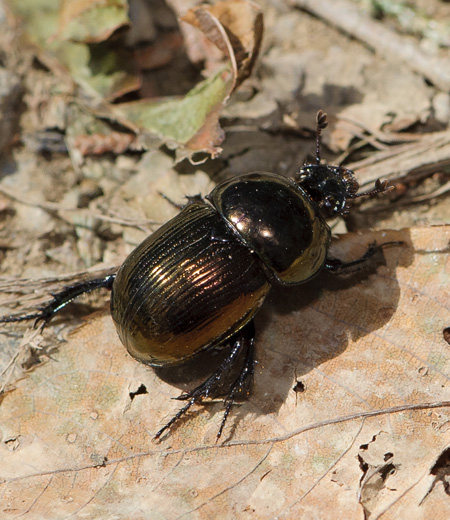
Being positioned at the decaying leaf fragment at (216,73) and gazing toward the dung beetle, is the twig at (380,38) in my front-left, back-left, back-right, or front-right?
back-left

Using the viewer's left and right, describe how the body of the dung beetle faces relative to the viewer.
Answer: facing away from the viewer and to the right of the viewer

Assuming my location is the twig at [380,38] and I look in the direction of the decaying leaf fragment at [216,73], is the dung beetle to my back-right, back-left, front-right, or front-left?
front-left

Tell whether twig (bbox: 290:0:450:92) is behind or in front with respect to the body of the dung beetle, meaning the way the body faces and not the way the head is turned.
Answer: in front

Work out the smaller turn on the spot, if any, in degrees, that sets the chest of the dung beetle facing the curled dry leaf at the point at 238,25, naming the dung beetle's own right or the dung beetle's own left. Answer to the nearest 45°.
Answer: approximately 45° to the dung beetle's own left

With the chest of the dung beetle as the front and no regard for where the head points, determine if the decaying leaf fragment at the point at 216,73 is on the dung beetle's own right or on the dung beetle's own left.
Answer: on the dung beetle's own left
